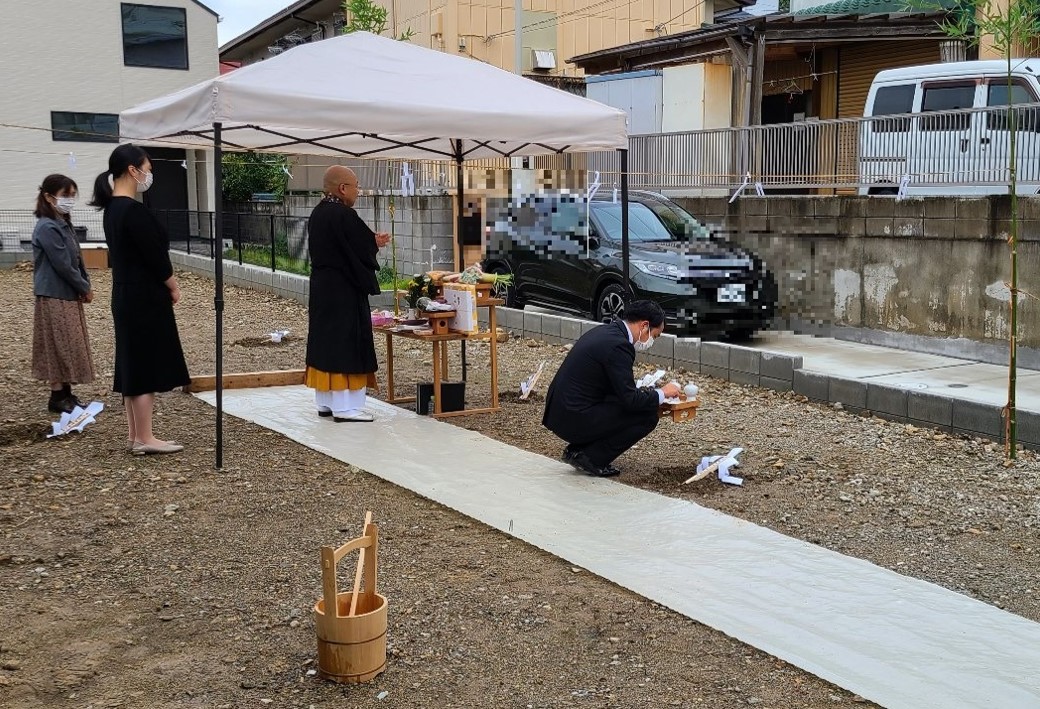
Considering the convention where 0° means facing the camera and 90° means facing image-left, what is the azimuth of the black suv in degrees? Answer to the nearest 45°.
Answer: approximately 315°

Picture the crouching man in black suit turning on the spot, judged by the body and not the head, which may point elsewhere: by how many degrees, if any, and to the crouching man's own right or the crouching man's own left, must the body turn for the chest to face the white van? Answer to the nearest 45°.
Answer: approximately 45° to the crouching man's own left

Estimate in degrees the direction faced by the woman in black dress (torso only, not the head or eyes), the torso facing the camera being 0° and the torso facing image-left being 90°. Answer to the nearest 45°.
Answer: approximately 270°

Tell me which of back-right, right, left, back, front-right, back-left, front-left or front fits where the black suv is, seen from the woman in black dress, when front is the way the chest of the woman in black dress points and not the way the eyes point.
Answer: front-left

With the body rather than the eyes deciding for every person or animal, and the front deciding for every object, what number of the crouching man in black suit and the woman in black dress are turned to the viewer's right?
2

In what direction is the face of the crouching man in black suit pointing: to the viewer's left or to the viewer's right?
to the viewer's right

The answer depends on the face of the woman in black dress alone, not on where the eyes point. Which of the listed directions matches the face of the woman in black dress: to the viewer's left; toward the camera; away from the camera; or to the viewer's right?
to the viewer's right

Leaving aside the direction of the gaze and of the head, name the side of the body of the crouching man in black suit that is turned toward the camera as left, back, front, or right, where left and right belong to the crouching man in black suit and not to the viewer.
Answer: right

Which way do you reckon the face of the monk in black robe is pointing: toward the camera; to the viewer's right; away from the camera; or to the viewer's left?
to the viewer's right

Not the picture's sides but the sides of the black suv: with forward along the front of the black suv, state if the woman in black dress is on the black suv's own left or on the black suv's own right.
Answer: on the black suv's own right
